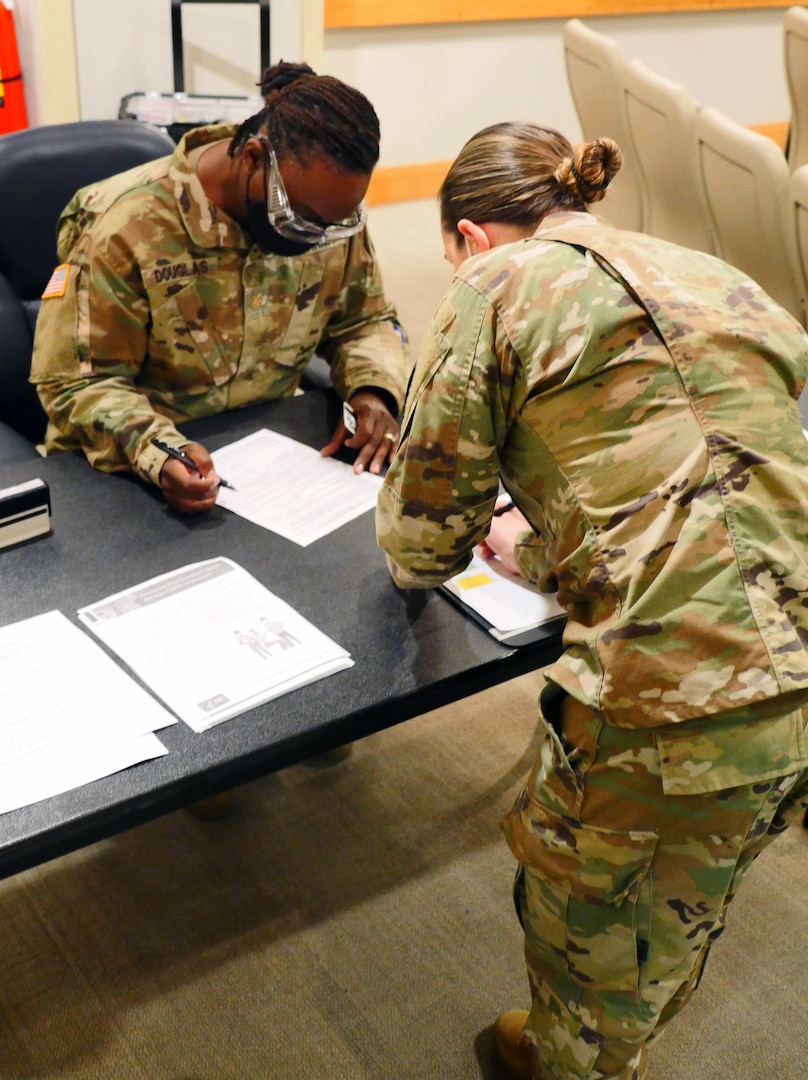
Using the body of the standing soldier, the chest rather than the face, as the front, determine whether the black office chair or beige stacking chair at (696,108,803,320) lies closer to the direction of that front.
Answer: the black office chair

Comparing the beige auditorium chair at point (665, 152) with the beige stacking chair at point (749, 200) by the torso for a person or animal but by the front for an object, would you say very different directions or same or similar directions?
same or similar directions

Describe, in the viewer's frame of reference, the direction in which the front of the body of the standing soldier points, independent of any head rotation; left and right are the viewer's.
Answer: facing away from the viewer and to the left of the viewer

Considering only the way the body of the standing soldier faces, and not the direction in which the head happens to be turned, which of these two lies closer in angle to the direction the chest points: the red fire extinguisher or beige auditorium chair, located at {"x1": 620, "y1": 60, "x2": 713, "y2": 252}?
the red fire extinguisher

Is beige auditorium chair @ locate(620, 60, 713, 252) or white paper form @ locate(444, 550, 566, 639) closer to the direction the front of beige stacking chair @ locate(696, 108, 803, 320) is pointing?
the beige auditorium chair

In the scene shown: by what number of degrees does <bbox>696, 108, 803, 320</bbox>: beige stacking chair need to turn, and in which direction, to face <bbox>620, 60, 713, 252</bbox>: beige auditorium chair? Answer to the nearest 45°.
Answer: approximately 90° to its left

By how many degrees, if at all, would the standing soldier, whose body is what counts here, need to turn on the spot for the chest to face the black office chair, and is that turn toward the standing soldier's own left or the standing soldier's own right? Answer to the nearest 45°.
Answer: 0° — they already face it

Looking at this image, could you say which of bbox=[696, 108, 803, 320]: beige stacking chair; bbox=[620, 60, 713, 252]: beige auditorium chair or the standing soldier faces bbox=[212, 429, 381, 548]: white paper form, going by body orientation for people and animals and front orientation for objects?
the standing soldier

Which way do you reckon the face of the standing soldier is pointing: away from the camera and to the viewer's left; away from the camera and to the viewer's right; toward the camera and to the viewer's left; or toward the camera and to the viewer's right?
away from the camera and to the viewer's left

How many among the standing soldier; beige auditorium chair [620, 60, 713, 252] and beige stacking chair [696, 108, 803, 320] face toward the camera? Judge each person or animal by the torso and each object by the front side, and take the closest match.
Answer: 0
